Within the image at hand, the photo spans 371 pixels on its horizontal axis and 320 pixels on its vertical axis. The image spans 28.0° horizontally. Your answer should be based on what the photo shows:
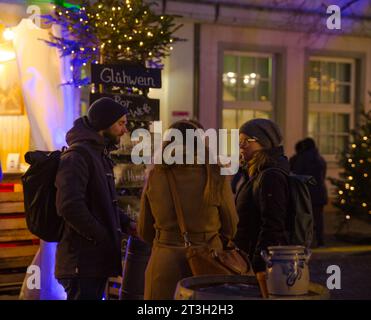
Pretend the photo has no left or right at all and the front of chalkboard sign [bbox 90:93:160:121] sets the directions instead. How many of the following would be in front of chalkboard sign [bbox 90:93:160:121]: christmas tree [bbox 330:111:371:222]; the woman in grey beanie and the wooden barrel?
2

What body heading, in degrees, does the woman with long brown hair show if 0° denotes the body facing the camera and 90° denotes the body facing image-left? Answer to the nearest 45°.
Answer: approximately 180°

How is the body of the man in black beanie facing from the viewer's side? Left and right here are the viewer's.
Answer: facing to the right of the viewer

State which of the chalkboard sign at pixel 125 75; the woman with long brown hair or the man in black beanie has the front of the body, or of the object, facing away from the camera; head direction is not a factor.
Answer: the woman with long brown hair

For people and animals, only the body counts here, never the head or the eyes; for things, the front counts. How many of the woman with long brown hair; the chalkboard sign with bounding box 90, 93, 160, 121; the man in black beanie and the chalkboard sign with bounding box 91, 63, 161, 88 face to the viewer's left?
0

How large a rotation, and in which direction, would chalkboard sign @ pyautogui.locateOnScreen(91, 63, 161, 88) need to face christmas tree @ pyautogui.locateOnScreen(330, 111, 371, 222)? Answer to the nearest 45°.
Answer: approximately 135° to its left

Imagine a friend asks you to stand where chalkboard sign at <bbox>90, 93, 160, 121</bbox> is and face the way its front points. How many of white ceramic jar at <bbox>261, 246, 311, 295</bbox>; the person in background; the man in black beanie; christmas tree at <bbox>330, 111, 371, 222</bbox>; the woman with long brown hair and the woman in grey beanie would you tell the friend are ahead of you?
4

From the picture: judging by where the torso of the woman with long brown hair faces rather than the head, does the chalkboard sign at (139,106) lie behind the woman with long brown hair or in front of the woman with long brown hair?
in front

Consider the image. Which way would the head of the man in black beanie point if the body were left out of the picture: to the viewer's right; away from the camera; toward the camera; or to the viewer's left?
to the viewer's right

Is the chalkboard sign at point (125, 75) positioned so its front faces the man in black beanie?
yes

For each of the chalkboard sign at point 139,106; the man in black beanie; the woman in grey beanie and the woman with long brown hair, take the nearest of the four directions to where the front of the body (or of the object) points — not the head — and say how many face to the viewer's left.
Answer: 1

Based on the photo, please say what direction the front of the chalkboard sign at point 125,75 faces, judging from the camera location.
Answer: facing the viewer

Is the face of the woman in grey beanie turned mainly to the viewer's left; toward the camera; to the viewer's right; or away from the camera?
to the viewer's left

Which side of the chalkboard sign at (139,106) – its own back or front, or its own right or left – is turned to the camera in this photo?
front

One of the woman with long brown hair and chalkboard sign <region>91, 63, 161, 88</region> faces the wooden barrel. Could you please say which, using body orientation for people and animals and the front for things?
the chalkboard sign
